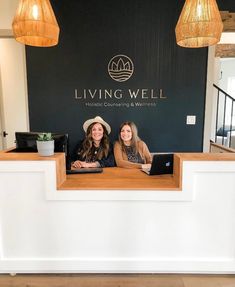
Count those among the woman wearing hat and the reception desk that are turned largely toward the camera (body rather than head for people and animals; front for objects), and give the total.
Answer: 2

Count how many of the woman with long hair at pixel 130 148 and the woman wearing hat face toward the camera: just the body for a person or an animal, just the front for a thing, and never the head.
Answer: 2

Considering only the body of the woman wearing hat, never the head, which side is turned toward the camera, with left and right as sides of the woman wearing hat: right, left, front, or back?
front

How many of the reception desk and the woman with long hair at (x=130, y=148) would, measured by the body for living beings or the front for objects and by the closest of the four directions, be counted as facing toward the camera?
2

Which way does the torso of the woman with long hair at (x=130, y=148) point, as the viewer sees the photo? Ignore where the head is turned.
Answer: toward the camera

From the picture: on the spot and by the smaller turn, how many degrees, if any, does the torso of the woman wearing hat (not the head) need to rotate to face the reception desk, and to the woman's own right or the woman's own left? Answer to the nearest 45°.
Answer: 0° — they already face it

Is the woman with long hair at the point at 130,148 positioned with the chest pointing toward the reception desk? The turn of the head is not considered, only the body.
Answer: yes
